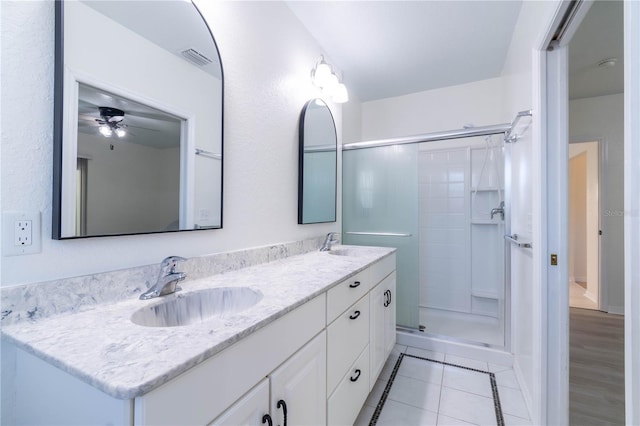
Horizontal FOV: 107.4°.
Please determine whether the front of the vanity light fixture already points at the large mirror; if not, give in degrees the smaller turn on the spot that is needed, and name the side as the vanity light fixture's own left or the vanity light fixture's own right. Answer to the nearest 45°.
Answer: approximately 90° to the vanity light fixture's own right

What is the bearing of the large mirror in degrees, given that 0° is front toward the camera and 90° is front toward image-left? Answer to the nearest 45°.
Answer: approximately 315°

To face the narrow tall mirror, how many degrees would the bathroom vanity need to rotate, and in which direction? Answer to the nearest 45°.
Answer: approximately 90° to its left

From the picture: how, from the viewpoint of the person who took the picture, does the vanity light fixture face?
facing the viewer and to the right of the viewer

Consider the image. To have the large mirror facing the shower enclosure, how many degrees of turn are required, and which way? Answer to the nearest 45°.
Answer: approximately 45° to its left

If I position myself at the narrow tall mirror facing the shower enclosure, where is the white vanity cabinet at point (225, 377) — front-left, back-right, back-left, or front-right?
back-right
